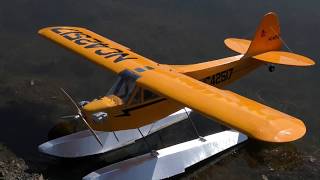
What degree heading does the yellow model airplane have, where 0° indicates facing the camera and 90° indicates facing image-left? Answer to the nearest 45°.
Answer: approximately 45°
